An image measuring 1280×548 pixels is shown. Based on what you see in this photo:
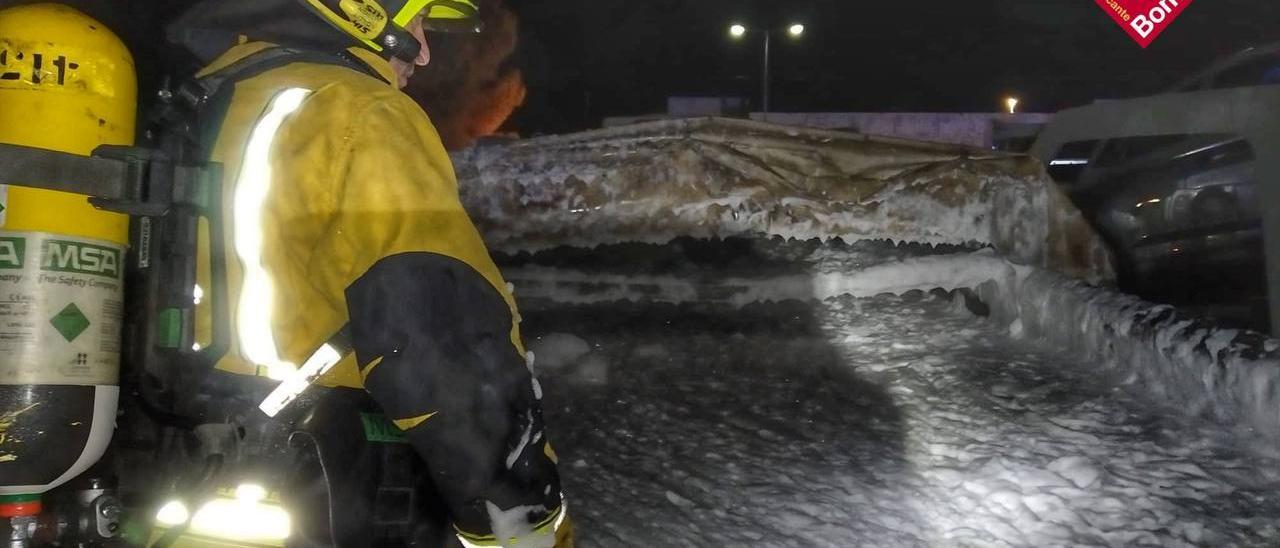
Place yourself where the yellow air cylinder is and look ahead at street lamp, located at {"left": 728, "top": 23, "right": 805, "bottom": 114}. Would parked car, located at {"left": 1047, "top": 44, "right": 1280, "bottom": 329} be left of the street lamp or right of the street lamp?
right

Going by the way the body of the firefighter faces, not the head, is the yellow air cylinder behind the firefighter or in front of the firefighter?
behind

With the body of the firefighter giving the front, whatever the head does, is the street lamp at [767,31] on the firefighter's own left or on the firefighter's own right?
on the firefighter's own left

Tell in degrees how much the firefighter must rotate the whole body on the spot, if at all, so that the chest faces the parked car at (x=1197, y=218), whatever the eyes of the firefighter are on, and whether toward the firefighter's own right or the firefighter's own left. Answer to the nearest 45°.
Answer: approximately 45° to the firefighter's own left

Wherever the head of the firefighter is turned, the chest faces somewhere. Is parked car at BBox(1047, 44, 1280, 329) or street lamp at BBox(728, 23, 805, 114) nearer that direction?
the parked car

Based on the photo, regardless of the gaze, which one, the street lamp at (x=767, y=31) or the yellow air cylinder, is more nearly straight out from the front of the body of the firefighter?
the street lamp

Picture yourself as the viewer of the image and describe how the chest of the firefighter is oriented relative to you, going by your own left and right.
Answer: facing to the right of the viewer
